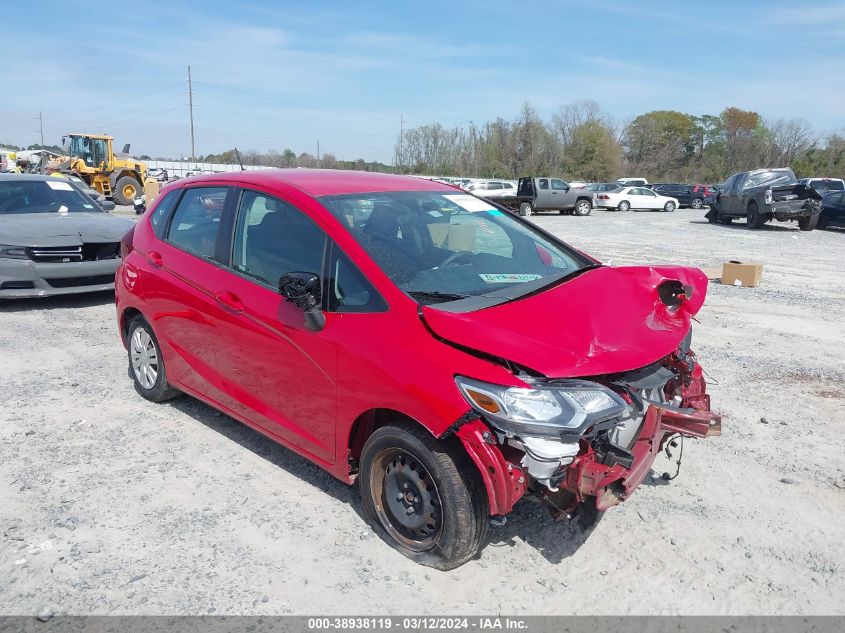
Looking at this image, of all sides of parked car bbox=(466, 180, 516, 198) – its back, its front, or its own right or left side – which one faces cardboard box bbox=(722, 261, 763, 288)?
left

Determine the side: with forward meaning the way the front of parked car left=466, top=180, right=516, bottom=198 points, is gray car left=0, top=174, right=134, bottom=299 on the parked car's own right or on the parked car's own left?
on the parked car's own left

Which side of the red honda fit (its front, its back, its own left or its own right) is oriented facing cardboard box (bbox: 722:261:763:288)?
left

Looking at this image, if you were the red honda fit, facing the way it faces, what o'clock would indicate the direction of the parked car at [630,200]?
The parked car is roughly at 8 o'clock from the red honda fit.

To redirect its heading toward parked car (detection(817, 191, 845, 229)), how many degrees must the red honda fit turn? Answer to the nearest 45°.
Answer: approximately 90° to its left

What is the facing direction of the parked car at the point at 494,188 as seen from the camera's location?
facing to the left of the viewer

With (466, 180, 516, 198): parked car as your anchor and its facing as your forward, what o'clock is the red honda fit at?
The red honda fit is roughly at 9 o'clock from the parked car.

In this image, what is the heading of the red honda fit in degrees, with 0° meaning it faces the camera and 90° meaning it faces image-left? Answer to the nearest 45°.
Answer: approximately 315°

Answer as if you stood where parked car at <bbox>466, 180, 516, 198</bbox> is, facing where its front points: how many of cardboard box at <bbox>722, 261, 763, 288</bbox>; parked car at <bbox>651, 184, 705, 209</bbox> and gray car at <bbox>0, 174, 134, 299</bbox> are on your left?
2
